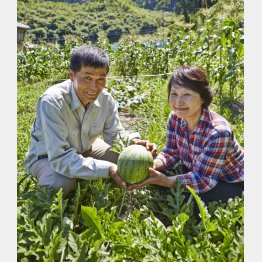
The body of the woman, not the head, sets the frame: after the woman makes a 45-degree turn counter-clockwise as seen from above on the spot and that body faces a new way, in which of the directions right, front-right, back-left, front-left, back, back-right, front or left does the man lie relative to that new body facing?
right

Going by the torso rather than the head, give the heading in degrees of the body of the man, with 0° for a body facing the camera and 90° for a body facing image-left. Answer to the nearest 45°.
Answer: approximately 315°

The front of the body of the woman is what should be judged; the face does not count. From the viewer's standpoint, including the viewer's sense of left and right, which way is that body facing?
facing the viewer and to the left of the viewer
